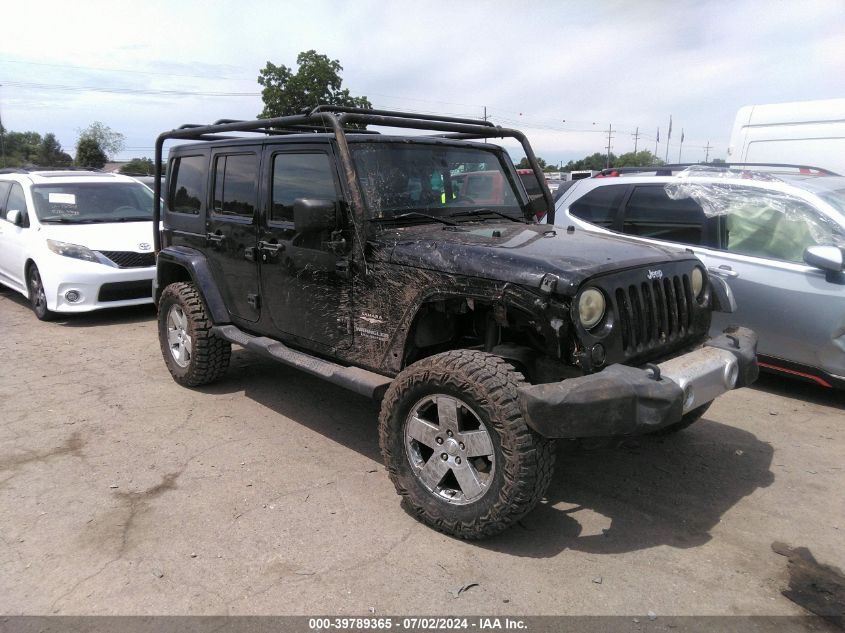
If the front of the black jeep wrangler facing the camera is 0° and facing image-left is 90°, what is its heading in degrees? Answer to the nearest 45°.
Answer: approximately 315°

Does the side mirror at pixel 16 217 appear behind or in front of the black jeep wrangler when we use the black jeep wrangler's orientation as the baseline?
behind

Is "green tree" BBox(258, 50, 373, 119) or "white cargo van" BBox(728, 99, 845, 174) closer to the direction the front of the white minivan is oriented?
the white cargo van

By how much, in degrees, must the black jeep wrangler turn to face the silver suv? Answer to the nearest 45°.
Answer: approximately 90° to its left

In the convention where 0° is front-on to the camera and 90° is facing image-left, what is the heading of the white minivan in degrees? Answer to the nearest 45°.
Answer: approximately 315°

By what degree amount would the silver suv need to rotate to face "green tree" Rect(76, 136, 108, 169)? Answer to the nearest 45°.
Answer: approximately 180°
